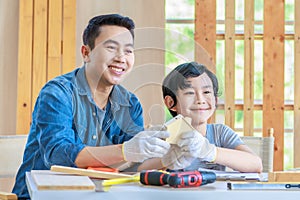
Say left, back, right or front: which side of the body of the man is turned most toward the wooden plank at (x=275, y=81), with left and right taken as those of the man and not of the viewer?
left

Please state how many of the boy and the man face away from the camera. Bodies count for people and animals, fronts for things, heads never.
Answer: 0

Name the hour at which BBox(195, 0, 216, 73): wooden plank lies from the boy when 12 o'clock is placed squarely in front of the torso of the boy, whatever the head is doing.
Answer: The wooden plank is roughly at 6 o'clock from the boy.

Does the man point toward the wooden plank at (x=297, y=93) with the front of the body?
no

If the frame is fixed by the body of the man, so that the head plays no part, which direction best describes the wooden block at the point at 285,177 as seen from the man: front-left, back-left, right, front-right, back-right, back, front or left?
front

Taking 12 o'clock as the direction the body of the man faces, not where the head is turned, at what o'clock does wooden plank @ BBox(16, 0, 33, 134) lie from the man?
The wooden plank is roughly at 7 o'clock from the man.

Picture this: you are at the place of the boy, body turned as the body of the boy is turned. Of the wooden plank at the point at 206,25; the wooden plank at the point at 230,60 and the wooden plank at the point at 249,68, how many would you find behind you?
3

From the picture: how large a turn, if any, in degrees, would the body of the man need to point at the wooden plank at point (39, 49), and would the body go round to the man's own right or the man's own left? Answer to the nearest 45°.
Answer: approximately 135° to the man's own left

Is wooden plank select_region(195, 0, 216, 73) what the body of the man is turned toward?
no

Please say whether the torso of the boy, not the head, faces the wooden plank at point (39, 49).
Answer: no

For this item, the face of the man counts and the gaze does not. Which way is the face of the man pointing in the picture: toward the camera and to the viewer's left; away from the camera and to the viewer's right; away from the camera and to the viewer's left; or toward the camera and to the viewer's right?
toward the camera and to the viewer's right

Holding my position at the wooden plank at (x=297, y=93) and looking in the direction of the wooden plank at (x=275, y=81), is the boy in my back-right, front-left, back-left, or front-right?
front-left

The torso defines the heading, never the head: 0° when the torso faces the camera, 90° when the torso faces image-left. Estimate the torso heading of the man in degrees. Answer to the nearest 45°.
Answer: approximately 315°

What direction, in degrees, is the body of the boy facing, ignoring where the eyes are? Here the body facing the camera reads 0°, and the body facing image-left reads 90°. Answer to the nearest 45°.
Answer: approximately 0°
